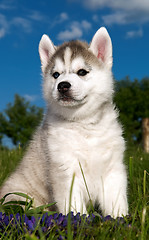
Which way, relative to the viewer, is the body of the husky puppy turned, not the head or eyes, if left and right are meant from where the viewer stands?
facing the viewer and to the right of the viewer

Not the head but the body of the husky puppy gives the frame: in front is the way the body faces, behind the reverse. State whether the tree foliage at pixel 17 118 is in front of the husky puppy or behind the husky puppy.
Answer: behind

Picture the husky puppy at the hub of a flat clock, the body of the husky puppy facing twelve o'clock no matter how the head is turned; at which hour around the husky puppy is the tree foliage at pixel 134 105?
The tree foliage is roughly at 8 o'clock from the husky puppy.
